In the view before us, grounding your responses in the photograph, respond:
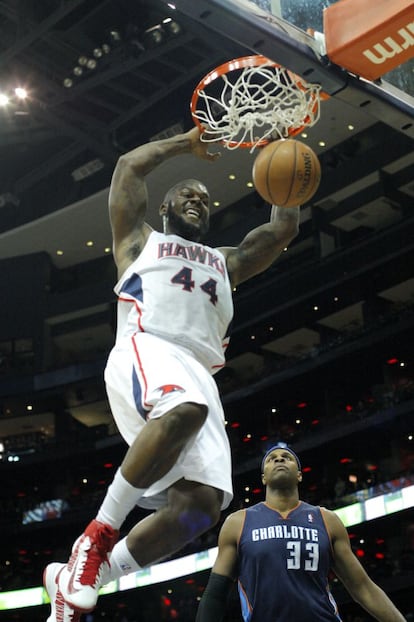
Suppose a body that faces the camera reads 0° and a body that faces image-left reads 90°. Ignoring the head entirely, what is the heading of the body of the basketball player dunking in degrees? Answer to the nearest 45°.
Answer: approximately 315°

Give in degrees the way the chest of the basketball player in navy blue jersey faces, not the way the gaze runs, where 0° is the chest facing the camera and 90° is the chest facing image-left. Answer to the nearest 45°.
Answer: approximately 0°

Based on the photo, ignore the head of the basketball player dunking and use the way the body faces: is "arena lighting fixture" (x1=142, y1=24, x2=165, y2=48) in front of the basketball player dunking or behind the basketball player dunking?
behind
